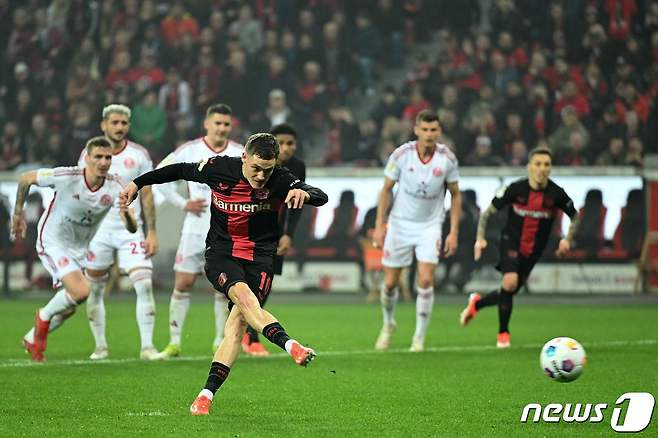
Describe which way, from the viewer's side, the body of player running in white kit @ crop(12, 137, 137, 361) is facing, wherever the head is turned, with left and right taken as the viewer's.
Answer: facing the viewer and to the right of the viewer

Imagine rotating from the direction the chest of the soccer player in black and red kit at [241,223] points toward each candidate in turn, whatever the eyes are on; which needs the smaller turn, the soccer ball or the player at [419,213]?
the soccer ball

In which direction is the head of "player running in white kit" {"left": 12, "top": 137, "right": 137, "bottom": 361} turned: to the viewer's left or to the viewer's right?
to the viewer's right

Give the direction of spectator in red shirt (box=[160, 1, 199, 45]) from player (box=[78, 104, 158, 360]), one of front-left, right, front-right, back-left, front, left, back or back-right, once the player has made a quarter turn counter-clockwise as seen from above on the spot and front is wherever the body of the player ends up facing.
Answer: left

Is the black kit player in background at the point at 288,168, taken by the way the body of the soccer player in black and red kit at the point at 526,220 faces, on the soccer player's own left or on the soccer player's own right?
on the soccer player's own right

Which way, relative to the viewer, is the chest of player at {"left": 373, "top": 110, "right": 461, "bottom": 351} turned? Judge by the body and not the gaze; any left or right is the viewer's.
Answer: facing the viewer

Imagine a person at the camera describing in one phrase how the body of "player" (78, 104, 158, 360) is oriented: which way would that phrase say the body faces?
toward the camera

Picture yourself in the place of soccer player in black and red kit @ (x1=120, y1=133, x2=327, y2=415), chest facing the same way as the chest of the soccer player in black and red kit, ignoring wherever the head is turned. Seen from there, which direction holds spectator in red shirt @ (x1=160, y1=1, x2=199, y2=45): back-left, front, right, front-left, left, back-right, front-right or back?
back

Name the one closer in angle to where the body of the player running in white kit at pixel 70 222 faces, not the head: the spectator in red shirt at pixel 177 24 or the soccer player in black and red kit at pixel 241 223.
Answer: the soccer player in black and red kit

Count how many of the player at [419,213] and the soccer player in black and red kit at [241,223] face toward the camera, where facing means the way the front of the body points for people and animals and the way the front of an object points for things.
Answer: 2

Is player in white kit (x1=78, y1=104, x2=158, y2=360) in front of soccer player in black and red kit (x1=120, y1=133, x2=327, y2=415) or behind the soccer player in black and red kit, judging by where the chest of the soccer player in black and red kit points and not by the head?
behind
